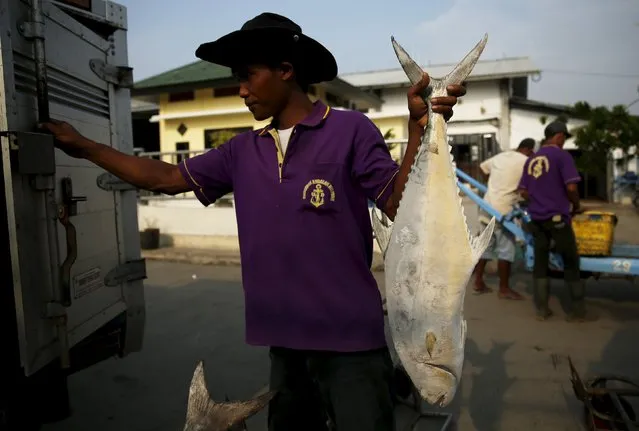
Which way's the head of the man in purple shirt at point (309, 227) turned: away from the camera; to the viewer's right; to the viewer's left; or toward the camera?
to the viewer's left

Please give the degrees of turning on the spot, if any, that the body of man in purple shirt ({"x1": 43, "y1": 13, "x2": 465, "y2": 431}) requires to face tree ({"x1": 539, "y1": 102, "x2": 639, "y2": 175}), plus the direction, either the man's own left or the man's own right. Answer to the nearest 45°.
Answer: approximately 180°

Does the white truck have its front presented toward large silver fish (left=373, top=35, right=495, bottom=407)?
no

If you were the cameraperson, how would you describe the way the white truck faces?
facing away from the viewer and to the left of the viewer

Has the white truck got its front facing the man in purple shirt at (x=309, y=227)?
no

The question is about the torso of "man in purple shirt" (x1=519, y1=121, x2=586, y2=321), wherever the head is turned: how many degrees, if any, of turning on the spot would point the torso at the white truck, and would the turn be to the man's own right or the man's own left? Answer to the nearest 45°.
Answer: approximately 180°

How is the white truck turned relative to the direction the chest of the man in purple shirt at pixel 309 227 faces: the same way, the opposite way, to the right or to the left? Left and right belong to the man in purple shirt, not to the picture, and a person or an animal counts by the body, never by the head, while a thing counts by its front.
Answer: to the right

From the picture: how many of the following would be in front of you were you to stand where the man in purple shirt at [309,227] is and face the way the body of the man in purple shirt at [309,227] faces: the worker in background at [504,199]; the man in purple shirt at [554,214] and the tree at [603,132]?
0

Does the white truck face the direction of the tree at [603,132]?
no

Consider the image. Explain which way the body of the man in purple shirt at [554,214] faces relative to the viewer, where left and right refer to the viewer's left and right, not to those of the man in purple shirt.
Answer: facing away from the viewer and to the right of the viewer

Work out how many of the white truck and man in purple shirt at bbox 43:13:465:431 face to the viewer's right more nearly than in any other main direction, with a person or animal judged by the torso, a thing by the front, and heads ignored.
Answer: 0

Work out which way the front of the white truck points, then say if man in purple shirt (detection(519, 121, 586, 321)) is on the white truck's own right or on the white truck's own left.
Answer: on the white truck's own right

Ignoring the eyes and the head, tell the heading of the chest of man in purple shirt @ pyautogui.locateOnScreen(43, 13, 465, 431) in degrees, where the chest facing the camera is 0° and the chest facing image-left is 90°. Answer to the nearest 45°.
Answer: approximately 45°

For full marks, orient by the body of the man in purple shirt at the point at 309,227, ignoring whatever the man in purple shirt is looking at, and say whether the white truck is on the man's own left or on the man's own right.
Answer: on the man's own right
